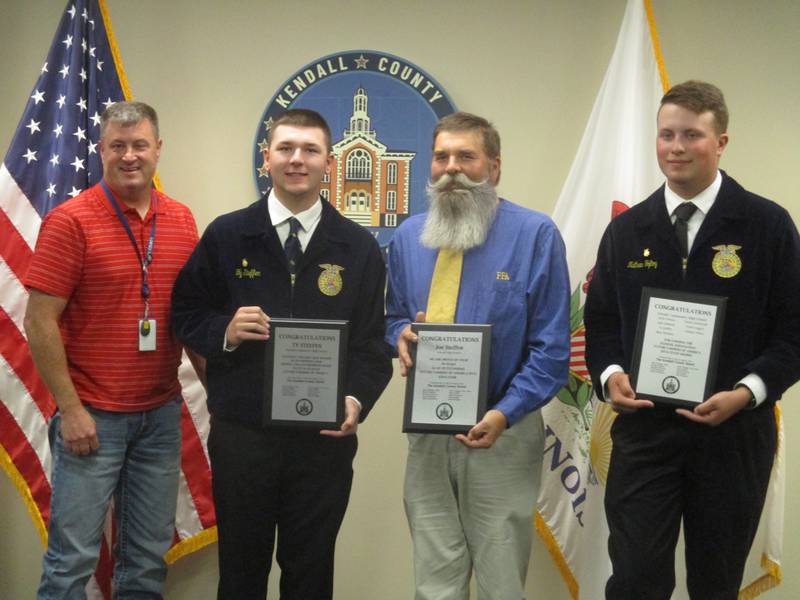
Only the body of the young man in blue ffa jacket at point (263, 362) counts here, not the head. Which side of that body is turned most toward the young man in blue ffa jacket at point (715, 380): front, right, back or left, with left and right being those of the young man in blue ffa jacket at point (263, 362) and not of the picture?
left

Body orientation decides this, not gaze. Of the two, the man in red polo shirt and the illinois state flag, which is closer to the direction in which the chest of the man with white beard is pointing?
the man in red polo shirt

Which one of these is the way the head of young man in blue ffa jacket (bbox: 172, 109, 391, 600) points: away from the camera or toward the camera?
toward the camera

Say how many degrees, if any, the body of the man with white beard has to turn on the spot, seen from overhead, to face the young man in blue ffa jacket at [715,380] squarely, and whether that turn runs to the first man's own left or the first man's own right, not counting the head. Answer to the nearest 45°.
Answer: approximately 135° to the first man's own left

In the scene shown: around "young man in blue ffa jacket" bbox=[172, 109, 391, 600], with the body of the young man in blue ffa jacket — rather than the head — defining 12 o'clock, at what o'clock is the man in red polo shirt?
The man in red polo shirt is roughly at 4 o'clock from the young man in blue ffa jacket.

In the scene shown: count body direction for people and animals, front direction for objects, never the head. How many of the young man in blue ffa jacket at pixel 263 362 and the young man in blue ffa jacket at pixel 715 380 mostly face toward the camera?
2

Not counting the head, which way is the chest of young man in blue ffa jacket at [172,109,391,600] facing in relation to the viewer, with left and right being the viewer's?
facing the viewer

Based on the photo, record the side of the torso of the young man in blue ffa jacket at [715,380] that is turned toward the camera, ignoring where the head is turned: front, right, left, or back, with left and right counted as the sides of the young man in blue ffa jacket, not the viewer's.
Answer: front

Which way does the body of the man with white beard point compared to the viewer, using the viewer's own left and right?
facing the viewer and to the left of the viewer
